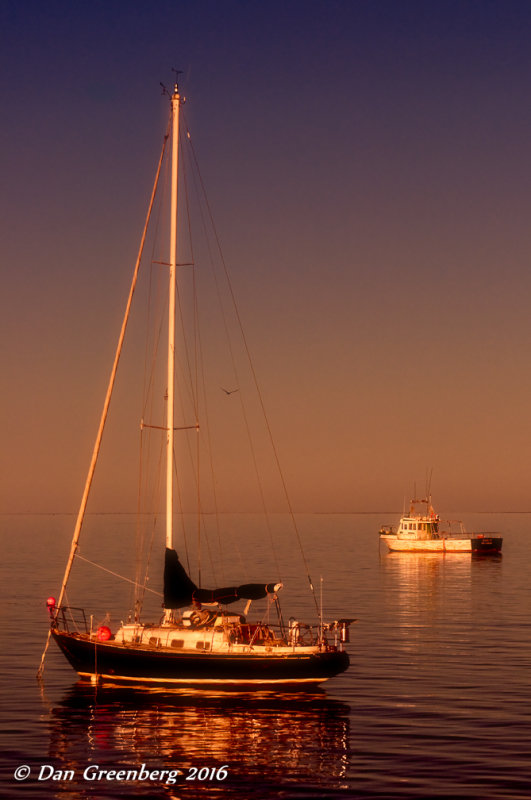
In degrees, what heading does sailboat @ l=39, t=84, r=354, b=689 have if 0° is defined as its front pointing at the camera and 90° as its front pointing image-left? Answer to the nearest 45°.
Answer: approximately 90°
